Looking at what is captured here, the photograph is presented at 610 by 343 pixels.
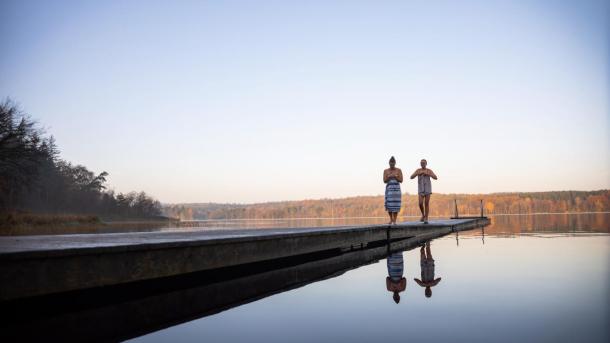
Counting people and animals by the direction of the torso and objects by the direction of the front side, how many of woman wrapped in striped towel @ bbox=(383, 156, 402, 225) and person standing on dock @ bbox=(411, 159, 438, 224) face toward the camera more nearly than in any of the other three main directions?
2

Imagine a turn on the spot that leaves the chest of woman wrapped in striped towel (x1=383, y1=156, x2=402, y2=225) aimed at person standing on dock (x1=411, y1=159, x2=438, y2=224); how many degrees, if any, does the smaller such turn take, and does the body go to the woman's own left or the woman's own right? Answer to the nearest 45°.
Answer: approximately 135° to the woman's own left

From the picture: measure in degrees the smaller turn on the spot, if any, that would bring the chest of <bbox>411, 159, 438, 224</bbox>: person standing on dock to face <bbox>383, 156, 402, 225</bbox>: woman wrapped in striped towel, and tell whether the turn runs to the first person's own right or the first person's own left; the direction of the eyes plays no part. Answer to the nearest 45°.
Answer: approximately 45° to the first person's own right

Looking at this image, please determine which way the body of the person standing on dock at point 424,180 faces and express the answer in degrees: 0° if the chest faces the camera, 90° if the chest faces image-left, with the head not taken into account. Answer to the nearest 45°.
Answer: approximately 0°

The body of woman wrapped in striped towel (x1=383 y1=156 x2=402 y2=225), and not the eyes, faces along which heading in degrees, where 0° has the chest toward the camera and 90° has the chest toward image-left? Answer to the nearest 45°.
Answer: approximately 0°
